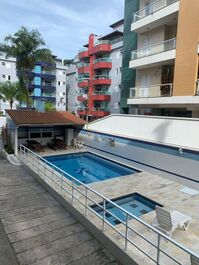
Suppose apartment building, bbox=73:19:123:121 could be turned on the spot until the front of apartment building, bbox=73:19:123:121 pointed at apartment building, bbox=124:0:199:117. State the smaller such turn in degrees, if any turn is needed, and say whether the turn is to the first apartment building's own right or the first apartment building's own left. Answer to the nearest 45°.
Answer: approximately 45° to the first apartment building's own left

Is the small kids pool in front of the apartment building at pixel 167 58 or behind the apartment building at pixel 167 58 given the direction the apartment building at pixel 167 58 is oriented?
in front

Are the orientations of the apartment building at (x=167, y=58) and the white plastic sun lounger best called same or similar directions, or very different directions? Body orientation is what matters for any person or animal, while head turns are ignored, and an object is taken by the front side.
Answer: very different directions

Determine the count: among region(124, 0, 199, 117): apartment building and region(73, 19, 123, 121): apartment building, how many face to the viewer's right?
0

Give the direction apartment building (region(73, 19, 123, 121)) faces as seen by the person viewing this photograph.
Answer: facing the viewer and to the left of the viewer

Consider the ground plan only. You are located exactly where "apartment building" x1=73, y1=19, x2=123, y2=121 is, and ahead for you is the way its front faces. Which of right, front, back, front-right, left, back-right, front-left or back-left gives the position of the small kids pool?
front-left
